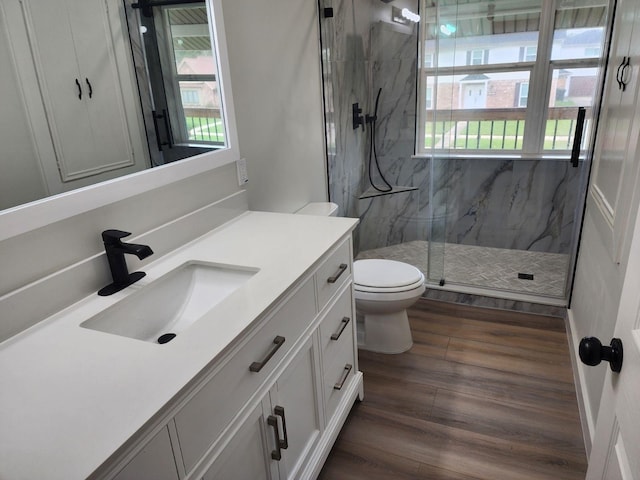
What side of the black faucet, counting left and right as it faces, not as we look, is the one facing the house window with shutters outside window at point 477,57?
left

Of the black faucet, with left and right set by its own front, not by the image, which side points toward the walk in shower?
left

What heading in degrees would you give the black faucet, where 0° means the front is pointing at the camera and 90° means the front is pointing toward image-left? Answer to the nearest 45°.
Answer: approximately 315°

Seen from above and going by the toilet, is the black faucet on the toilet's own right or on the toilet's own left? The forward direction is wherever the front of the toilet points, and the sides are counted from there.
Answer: on the toilet's own right

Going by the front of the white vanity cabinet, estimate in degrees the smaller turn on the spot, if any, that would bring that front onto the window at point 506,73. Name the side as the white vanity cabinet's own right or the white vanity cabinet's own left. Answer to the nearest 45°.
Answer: approximately 90° to the white vanity cabinet's own left

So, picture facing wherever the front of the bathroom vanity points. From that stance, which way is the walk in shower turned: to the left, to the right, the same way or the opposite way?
to the right

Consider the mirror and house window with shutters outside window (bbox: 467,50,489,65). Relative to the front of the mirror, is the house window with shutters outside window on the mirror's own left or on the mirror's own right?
on the mirror's own left
